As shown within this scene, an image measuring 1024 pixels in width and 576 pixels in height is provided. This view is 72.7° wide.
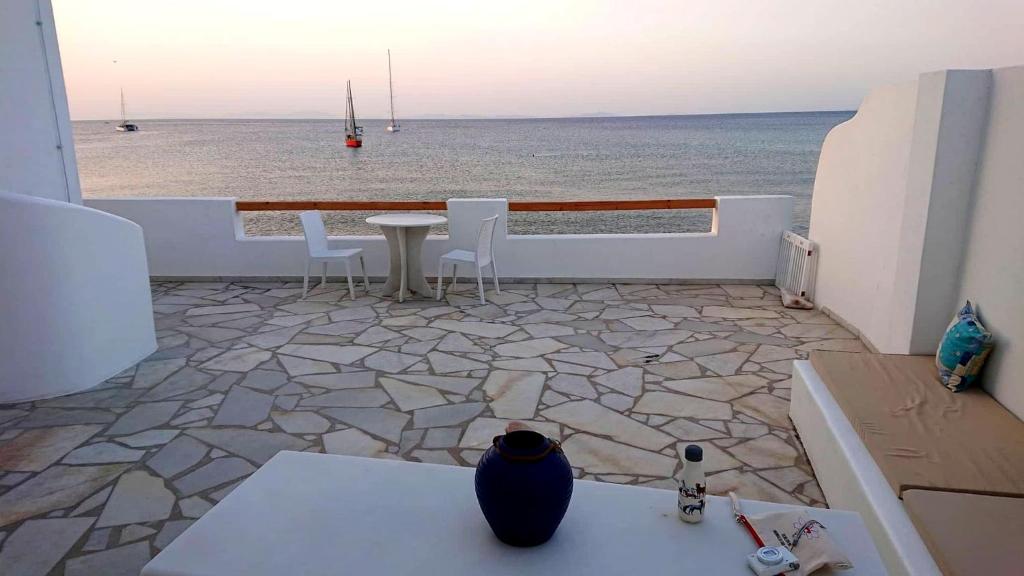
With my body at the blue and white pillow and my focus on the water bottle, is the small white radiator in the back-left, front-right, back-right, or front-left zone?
back-right

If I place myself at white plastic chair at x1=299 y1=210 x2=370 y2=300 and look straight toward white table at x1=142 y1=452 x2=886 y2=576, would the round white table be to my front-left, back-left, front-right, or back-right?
front-left

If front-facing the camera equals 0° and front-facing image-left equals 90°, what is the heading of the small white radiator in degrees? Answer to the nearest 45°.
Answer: approximately 45°

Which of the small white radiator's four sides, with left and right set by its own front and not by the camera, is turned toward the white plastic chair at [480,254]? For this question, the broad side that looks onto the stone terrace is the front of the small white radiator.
front

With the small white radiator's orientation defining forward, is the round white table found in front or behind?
in front

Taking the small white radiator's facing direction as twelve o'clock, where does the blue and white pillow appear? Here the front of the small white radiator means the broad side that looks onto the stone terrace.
The blue and white pillow is roughly at 10 o'clock from the small white radiator.

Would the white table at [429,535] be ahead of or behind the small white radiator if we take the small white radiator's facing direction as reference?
ahead

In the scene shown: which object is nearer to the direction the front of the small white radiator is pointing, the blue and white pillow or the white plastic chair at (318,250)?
the white plastic chair

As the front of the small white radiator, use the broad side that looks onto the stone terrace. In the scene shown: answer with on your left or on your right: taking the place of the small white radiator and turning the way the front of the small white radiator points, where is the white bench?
on your left

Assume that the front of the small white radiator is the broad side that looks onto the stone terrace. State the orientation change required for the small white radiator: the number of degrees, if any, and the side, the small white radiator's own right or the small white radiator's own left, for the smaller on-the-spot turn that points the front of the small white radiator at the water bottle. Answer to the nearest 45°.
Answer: approximately 45° to the small white radiator's own left

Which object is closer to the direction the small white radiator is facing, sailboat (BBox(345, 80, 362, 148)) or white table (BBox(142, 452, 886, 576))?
the white table

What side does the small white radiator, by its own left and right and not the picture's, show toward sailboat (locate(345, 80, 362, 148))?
right
